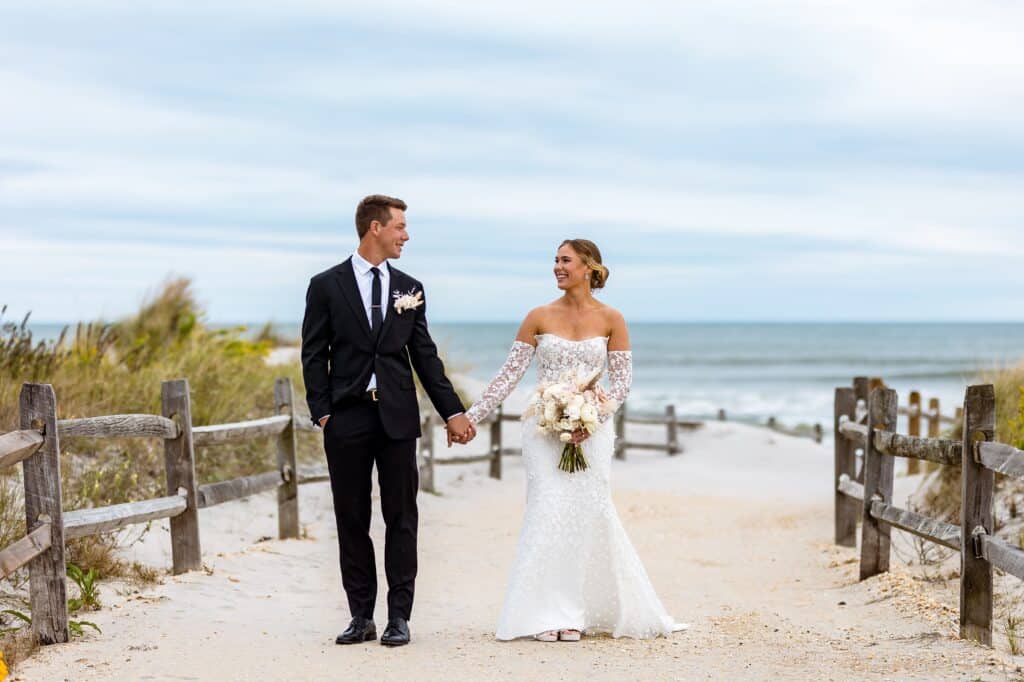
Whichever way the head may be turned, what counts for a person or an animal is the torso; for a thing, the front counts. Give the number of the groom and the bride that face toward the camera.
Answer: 2

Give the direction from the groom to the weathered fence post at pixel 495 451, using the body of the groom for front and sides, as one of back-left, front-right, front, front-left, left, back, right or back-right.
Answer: back

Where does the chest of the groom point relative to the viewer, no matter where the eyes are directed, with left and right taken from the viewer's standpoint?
facing the viewer

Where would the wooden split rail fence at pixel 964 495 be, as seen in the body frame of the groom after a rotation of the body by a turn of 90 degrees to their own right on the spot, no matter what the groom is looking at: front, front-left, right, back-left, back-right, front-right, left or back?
back

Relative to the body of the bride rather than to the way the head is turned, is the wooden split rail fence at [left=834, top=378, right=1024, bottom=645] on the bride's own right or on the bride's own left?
on the bride's own left

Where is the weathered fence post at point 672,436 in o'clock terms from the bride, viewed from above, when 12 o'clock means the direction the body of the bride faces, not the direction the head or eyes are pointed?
The weathered fence post is roughly at 6 o'clock from the bride.

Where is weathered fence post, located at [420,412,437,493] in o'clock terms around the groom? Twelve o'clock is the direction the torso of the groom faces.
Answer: The weathered fence post is roughly at 6 o'clock from the groom.

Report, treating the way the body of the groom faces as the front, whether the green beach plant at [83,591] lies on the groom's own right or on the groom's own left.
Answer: on the groom's own right

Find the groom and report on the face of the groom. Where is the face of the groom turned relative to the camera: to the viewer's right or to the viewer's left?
to the viewer's right

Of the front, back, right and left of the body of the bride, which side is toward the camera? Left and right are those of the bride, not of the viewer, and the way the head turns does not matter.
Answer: front

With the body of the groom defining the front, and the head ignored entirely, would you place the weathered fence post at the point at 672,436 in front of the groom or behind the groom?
behind

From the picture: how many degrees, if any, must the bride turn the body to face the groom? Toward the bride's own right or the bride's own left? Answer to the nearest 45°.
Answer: approximately 90° to the bride's own right
